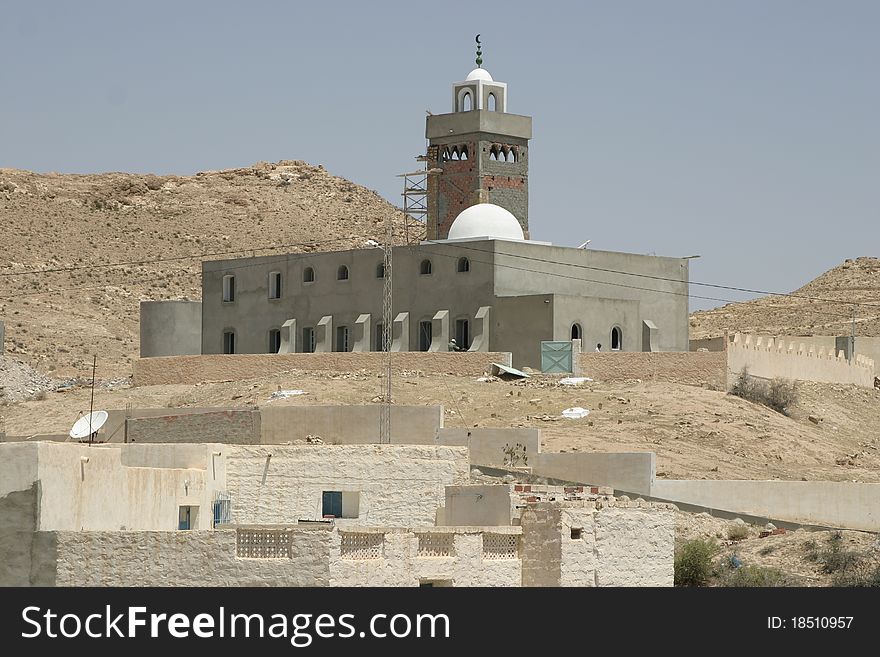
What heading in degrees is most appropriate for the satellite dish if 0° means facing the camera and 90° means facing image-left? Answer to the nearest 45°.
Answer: approximately 45°

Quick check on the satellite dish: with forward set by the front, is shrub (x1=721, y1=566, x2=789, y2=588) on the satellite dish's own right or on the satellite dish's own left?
on the satellite dish's own left

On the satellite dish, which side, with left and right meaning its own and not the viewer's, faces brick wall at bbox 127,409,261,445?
back

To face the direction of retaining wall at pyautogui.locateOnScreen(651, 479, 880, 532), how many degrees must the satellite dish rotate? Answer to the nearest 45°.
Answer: approximately 135° to its left

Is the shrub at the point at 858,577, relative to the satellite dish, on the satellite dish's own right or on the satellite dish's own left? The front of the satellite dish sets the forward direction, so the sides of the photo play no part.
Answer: on the satellite dish's own left

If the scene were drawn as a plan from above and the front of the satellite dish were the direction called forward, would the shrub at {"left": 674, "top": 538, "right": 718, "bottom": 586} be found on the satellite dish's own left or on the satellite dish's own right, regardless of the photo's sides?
on the satellite dish's own left

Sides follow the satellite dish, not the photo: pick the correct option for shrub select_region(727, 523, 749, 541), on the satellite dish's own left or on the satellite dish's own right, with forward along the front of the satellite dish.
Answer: on the satellite dish's own left
